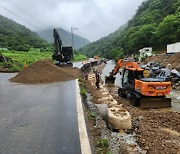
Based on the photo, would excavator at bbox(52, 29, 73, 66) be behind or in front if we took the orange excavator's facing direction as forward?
in front

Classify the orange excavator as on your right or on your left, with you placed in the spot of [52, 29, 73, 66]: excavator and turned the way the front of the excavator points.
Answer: on your left

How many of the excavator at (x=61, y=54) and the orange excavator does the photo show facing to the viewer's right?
0

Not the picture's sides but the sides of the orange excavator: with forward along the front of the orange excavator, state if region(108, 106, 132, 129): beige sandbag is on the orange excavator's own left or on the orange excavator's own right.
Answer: on the orange excavator's own left

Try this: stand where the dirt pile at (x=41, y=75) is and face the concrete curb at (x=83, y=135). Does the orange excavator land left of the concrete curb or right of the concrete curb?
left

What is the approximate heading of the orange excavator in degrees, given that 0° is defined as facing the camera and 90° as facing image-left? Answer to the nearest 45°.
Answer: approximately 135°
